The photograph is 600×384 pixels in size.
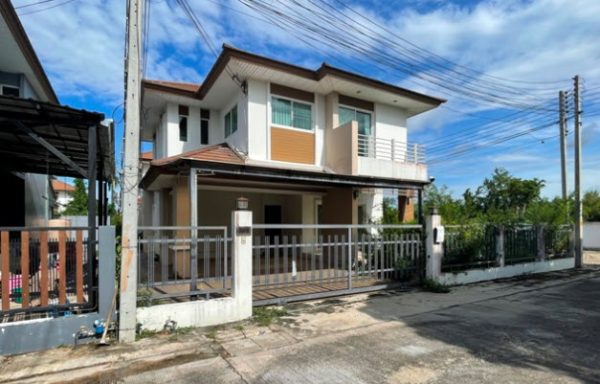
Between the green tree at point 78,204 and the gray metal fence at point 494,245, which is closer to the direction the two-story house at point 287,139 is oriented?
the gray metal fence

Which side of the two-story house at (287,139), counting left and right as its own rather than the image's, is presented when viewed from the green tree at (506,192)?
left

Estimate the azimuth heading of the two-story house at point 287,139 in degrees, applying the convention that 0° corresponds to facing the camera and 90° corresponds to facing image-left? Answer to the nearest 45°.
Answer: approximately 315°

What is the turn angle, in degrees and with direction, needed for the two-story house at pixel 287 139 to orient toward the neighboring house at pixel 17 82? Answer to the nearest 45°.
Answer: approximately 90° to its right

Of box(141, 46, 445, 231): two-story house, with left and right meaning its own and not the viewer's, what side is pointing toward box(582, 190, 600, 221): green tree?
left

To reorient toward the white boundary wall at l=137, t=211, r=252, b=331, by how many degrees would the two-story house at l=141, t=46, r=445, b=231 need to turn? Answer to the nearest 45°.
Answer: approximately 45° to its right

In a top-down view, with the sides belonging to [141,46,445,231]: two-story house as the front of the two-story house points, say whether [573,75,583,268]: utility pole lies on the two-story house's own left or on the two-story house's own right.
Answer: on the two-story house's own left

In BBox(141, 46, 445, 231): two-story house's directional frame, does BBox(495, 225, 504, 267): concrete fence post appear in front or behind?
in front

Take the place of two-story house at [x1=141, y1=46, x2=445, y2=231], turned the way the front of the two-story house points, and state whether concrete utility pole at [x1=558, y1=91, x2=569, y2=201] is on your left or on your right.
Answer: on your left
